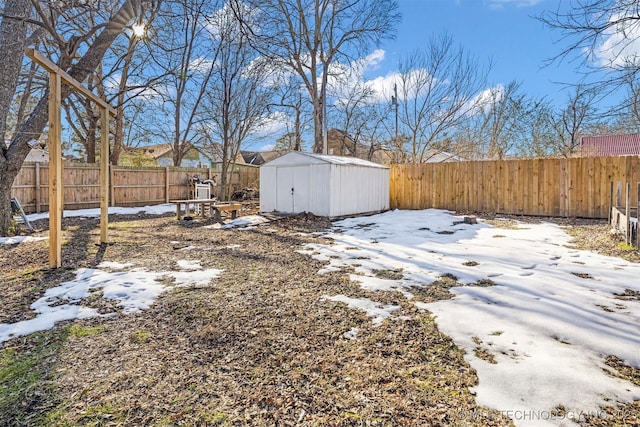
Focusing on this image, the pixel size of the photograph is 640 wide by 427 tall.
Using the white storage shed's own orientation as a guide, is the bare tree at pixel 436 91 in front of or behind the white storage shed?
behind

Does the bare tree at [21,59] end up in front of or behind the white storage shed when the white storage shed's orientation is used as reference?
in front

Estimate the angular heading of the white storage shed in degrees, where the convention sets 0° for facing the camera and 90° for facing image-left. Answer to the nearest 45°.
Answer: approximately 45°

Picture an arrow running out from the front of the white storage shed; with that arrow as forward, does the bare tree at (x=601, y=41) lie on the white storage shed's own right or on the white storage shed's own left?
on the white storage shed's own left

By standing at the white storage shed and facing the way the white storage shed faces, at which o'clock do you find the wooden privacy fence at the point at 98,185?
The wooden privacy fence is roughly at 2 o'clock from the white storage shed.
